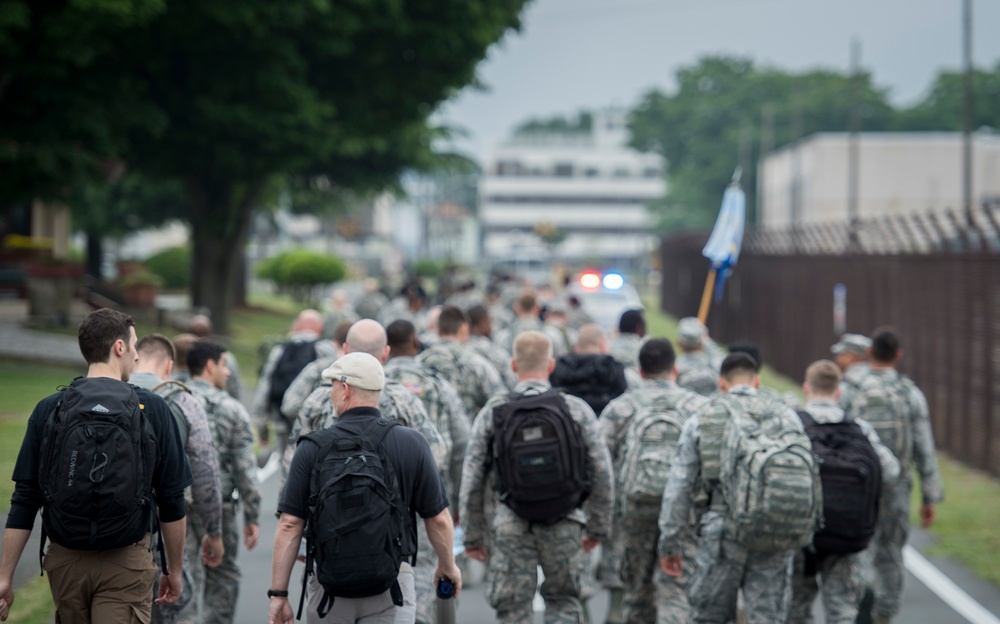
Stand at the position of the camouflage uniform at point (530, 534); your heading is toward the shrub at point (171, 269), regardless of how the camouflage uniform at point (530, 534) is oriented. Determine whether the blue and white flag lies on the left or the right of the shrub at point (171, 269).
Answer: right

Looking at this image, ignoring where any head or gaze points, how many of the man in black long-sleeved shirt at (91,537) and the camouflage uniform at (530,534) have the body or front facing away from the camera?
2

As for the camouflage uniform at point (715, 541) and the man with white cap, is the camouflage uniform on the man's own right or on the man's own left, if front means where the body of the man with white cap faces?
on the man's own right

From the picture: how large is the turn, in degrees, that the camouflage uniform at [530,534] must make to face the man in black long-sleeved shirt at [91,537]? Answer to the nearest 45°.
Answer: approximately 135° to its left

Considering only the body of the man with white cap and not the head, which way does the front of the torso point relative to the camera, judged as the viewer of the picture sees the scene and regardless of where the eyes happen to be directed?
away from the camera

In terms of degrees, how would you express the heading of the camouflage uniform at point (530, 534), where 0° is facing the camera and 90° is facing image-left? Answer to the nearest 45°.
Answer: approximately 180°

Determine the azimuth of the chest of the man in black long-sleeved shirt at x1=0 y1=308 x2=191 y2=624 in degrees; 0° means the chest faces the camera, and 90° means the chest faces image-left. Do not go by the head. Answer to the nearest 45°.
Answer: approximately 180°

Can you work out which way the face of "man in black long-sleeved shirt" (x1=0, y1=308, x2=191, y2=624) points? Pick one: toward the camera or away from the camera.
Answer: away from the camera
